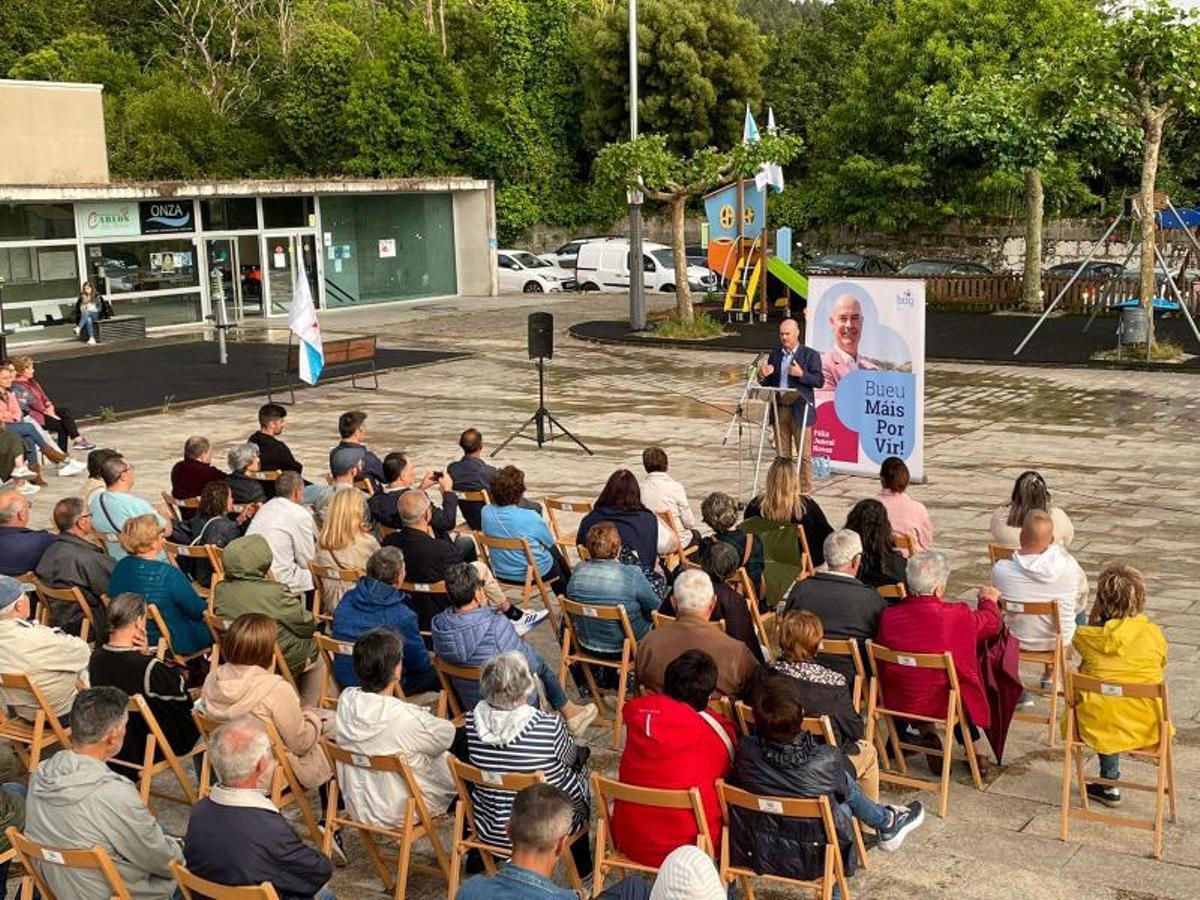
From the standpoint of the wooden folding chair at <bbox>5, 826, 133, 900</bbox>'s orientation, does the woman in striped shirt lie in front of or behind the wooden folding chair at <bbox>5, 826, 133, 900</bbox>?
in front

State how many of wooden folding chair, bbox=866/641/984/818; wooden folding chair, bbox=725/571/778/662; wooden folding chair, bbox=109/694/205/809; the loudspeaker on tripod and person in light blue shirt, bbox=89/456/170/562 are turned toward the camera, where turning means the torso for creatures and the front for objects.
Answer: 1

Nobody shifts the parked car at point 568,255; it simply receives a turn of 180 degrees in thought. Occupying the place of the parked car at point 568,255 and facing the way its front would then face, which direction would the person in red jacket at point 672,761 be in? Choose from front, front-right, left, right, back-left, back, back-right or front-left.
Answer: right

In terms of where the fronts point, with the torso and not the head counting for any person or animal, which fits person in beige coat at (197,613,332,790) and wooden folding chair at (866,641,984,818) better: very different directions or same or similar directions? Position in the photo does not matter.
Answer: same or similar directions

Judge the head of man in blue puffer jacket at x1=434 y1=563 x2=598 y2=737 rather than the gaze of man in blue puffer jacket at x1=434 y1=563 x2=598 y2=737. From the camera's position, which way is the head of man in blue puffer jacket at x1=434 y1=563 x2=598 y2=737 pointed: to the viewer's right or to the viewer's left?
to the viewer's right

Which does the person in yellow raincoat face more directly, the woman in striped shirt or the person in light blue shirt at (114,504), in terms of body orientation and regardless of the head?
the person in light blue shirt

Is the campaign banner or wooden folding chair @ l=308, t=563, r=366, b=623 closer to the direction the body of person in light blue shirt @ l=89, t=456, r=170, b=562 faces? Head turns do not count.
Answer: the campaign banner

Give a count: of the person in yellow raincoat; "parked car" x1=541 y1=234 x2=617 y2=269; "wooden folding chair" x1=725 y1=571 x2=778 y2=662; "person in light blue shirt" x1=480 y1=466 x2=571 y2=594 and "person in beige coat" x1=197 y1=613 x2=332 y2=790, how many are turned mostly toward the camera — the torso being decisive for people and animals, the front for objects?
0

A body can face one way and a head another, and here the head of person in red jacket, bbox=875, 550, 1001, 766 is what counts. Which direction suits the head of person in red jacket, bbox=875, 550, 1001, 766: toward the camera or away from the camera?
away from the camera

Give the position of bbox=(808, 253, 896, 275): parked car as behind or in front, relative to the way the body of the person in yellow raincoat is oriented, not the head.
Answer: in front

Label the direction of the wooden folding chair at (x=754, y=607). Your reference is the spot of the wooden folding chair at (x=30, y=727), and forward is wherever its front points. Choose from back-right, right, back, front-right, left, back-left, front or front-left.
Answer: front-right

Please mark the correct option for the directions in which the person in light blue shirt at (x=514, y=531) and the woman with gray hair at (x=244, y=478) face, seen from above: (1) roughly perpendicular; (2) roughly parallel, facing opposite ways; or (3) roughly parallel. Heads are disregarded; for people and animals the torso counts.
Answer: roughly parallel

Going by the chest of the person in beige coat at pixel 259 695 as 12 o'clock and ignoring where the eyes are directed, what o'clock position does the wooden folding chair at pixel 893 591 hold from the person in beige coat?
The wooden folding chair is roughly at 1 o'clock from the person in beige coat.

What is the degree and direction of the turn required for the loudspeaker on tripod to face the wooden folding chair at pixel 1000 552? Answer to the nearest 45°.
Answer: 0° — it already faces it

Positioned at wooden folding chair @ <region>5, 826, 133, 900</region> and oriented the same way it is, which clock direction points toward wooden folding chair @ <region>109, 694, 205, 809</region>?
wooden folding chair @ <region>109, 694, 205, 809</region> is roughly at 11 o'clock from wooden folding chair @ <region>5, 826, 133, 900</region>.

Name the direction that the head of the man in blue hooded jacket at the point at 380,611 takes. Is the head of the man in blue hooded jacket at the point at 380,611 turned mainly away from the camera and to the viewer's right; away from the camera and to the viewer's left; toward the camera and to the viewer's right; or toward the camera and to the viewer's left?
away from the camera and to the viewer's right

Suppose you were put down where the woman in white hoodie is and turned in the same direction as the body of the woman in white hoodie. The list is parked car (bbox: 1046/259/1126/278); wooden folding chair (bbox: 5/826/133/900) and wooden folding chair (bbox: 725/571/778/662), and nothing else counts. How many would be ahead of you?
2

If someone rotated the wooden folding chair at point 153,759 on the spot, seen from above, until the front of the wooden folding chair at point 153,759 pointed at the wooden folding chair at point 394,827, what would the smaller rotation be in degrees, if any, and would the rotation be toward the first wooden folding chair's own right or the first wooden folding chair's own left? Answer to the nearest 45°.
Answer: approximately 90° to the first wooden folding chair's own right

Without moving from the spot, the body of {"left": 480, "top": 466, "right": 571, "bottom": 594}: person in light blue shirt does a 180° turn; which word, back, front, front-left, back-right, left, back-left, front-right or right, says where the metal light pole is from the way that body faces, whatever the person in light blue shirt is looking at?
back-right

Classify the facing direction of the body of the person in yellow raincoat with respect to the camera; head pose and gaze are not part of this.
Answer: away from the camera

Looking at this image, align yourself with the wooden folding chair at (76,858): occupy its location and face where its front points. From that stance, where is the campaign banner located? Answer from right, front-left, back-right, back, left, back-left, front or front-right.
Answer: front
